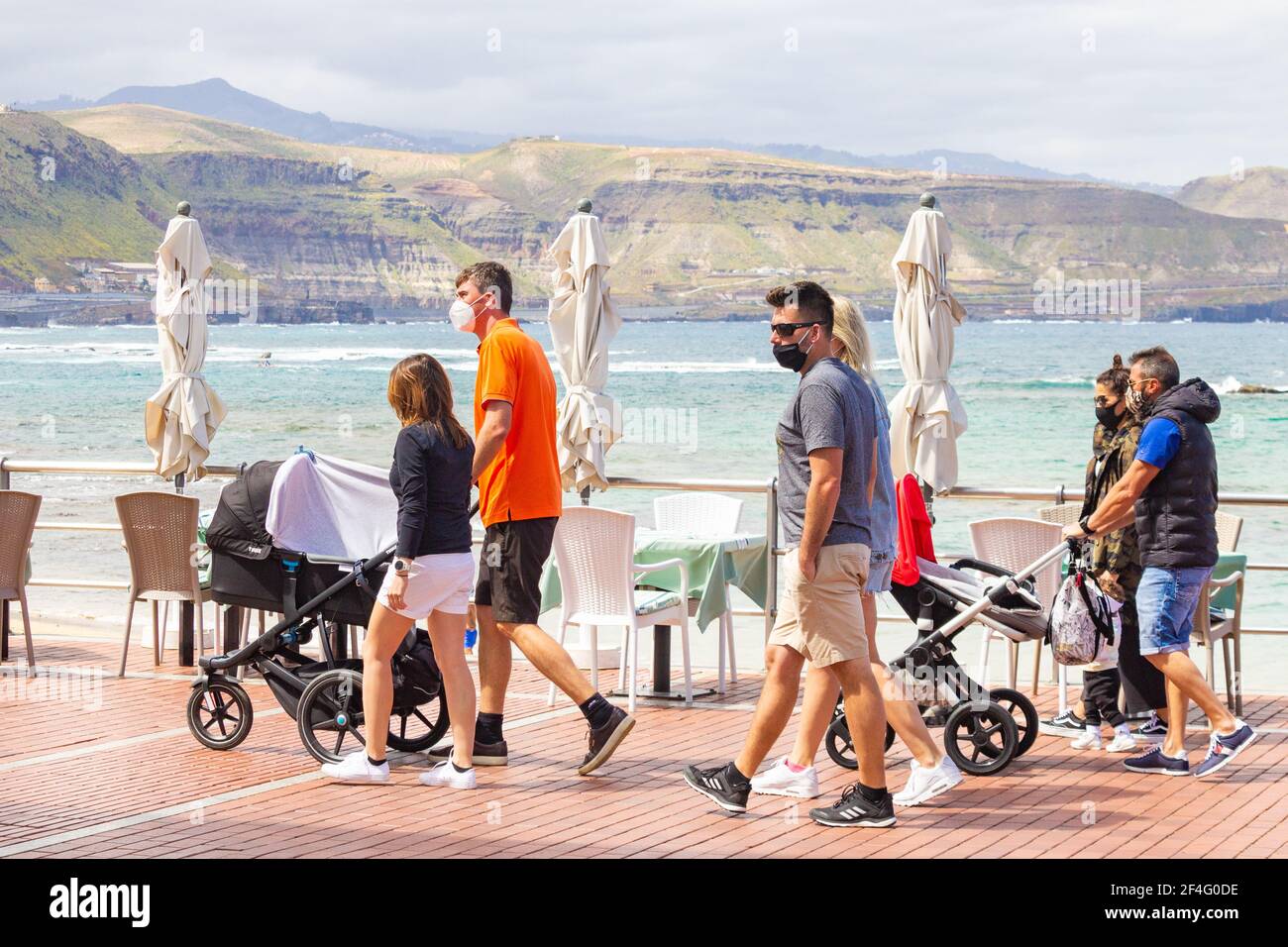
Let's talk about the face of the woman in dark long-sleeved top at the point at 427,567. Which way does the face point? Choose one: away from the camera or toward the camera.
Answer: away from the camera

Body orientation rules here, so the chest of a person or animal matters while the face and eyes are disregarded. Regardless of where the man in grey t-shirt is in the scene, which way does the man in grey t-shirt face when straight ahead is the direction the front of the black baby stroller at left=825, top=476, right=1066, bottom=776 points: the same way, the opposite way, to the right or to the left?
the same way

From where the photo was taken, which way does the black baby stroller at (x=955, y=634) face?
to the viewer's left

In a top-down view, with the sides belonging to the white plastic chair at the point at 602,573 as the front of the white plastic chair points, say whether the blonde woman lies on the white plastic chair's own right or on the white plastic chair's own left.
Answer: on the white plastic chair's own right

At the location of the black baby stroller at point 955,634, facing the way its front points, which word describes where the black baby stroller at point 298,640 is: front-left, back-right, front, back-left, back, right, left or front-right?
front

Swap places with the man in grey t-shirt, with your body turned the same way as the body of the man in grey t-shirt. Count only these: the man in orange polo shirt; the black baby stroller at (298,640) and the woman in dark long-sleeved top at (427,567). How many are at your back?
0

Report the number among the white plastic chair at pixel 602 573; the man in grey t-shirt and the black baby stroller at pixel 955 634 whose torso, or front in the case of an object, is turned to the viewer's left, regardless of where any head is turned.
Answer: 2

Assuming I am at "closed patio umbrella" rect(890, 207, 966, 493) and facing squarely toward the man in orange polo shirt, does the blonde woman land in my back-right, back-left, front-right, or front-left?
front-left

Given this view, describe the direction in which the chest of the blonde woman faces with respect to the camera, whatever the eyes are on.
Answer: to the viewer's left

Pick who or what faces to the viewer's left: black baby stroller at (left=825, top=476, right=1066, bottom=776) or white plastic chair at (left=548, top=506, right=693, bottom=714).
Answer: the black baby stroller

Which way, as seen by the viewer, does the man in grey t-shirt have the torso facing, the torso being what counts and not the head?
to the viewer's left
